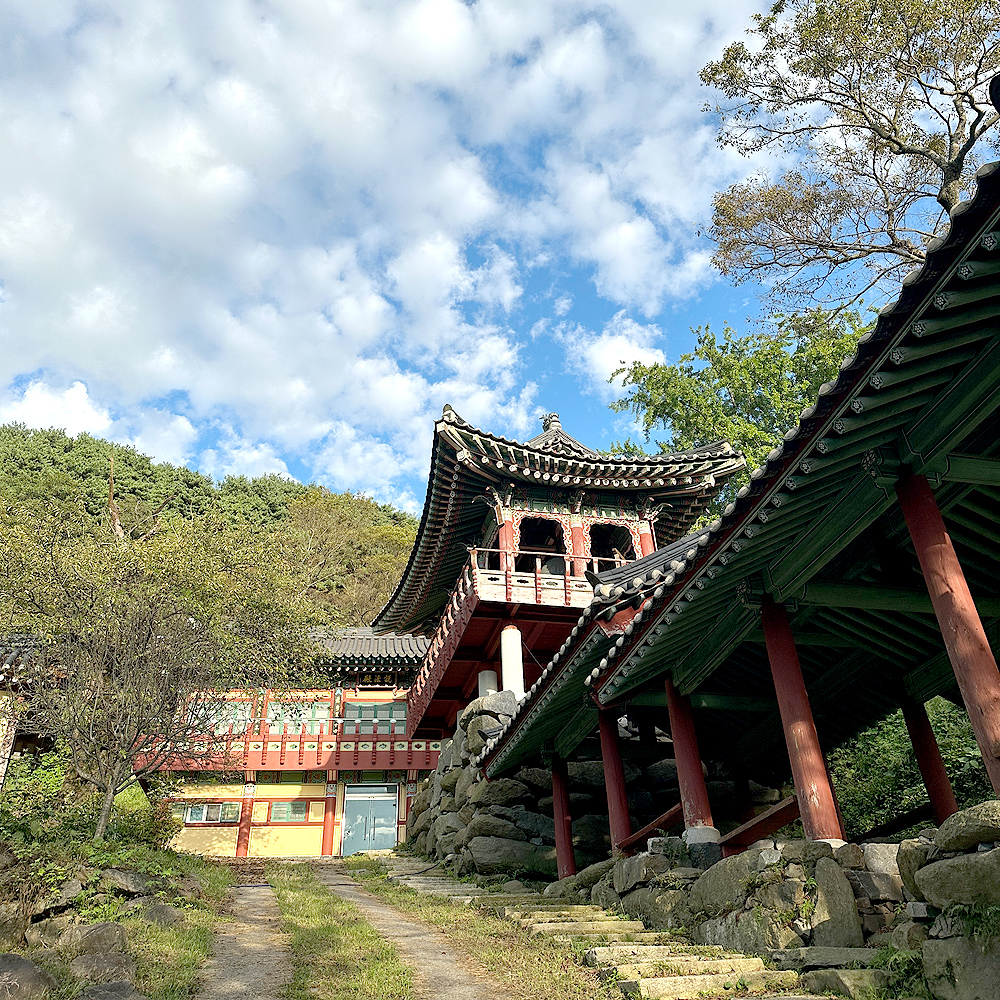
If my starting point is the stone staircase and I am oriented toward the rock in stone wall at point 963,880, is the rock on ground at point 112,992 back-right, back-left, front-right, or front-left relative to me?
back-right

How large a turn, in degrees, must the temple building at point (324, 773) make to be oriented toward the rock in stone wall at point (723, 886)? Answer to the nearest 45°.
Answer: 0° — it already faces it

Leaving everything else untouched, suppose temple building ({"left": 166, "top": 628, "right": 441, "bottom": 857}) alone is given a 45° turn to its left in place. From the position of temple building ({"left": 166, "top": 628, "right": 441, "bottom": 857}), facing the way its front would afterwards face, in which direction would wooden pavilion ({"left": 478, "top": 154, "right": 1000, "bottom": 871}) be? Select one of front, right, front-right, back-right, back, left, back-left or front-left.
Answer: front-right

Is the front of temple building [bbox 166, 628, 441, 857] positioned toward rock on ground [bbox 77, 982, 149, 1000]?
yes

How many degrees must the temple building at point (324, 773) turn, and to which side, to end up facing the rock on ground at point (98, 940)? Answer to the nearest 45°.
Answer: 0° — it already faces it

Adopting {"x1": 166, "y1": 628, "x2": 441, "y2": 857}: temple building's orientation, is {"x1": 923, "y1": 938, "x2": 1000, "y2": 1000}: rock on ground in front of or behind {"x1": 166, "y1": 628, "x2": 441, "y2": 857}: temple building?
in front

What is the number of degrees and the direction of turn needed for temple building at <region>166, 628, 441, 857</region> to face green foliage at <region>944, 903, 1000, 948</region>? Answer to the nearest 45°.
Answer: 0° — it already faces it

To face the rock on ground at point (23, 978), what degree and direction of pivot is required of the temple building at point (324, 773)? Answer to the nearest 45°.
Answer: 0° — it already faces it

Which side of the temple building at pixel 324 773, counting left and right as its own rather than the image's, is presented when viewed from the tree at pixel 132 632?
front

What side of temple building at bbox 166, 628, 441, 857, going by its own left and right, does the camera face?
front

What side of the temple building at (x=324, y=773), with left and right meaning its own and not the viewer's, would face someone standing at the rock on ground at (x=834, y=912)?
front

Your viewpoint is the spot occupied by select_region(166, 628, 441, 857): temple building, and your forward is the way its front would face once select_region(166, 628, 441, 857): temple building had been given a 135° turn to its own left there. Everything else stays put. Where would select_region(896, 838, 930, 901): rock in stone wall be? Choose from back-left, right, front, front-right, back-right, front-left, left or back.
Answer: back-right

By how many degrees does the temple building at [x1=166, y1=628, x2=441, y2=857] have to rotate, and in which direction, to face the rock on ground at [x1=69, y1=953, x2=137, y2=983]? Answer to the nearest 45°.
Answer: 0° — it already faces it

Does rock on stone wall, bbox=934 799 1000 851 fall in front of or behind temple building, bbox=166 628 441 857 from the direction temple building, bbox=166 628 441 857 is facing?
in front
